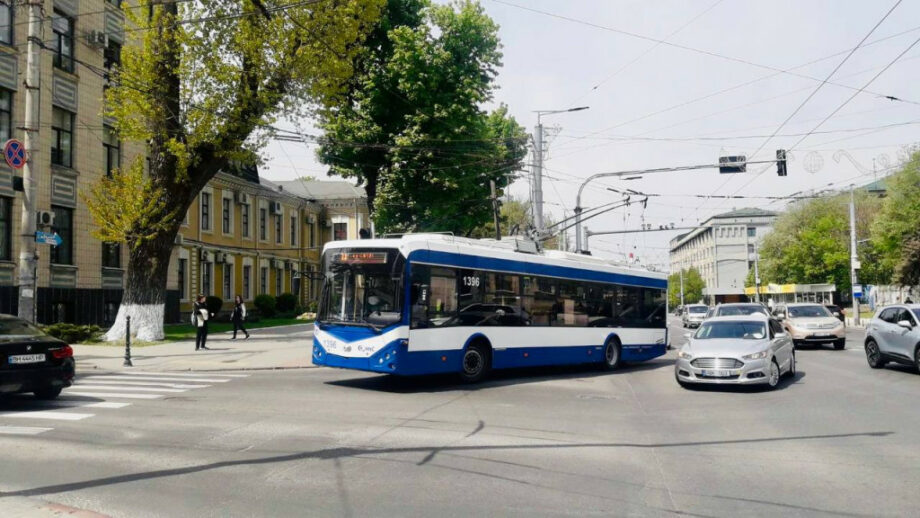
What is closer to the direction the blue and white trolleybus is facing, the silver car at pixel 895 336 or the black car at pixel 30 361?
the black car

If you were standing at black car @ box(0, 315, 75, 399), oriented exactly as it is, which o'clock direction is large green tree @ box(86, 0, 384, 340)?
The large green tree is roughly at 2 o'clock from the black car.

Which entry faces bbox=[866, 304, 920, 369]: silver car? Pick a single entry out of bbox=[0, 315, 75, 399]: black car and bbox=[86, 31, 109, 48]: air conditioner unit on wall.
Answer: the air conditioner unit on wall

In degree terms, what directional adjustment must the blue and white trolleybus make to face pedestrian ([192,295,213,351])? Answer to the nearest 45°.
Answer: approximately 90° to its right

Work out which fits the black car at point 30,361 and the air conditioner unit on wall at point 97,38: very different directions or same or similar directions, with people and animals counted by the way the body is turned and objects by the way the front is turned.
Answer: very different directions

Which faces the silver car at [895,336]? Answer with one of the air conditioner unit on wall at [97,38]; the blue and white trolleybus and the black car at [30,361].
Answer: the air conditioner unit on wall

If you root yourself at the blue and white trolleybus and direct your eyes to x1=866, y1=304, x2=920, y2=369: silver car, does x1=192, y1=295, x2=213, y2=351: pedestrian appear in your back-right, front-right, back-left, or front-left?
back-left

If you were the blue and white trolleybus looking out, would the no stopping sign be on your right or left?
on your right

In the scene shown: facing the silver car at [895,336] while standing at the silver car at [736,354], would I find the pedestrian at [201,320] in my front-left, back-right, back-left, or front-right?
back-left

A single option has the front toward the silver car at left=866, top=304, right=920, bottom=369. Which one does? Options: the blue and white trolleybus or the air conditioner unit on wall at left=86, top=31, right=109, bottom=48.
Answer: the air conditioner unit on wall
